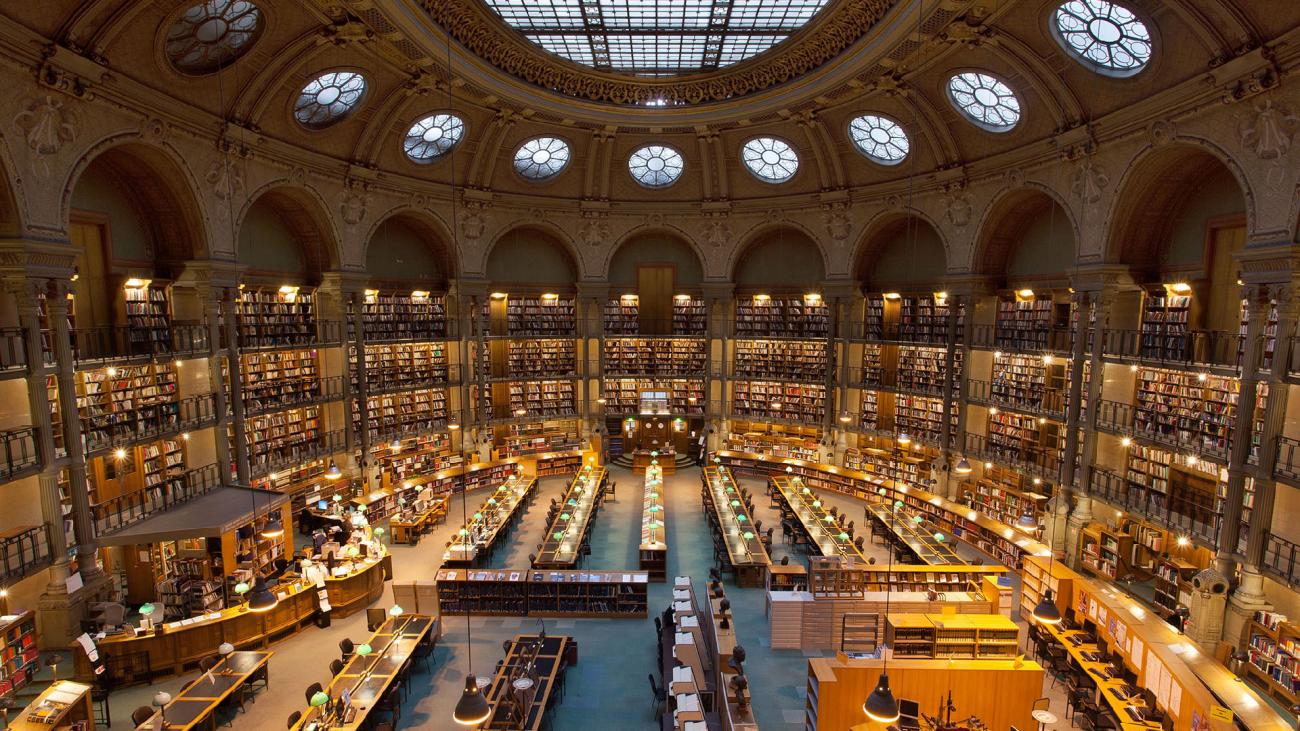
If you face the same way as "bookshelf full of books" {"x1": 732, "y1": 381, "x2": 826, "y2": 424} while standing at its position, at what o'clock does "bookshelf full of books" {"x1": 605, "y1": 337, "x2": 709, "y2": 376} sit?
"bookshelf full of books" {"x1": 605, "y1": 337, "x2": 709, "y2": 376} is roughly at 3 o'clock from "bookshelf full of books" {"x1": 732, "y1": 381, "x2": 826, "y2": 424}.

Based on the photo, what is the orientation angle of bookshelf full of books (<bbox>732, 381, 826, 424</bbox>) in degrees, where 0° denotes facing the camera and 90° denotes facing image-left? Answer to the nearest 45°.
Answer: approximately 0°

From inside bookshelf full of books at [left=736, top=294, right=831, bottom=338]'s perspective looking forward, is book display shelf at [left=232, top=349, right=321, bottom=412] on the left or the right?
on its right

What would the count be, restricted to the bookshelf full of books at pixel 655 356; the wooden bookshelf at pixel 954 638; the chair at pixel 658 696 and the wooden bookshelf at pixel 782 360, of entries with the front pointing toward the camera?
3

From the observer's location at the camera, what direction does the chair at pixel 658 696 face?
facing to the right of the viewer

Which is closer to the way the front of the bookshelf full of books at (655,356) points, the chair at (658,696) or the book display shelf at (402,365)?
the chair

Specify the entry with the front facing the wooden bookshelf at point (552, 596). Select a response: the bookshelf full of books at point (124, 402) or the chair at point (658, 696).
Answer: the bookshelf full of books

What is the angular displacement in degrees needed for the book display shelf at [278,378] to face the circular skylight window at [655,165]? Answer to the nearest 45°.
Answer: approximately 45° to its left

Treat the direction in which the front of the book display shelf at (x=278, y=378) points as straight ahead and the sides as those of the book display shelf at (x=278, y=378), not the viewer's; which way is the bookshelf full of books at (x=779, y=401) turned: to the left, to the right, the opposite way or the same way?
to the right
